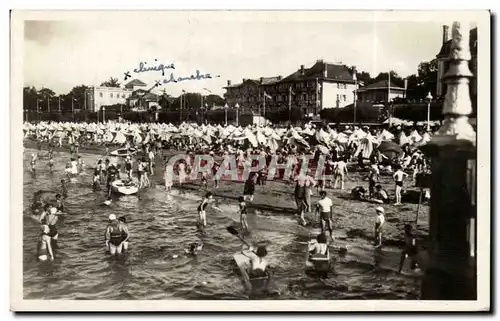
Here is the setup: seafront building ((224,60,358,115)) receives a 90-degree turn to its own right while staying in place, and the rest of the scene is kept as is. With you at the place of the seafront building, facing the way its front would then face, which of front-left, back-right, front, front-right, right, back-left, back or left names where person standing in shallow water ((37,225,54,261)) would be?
front-left
